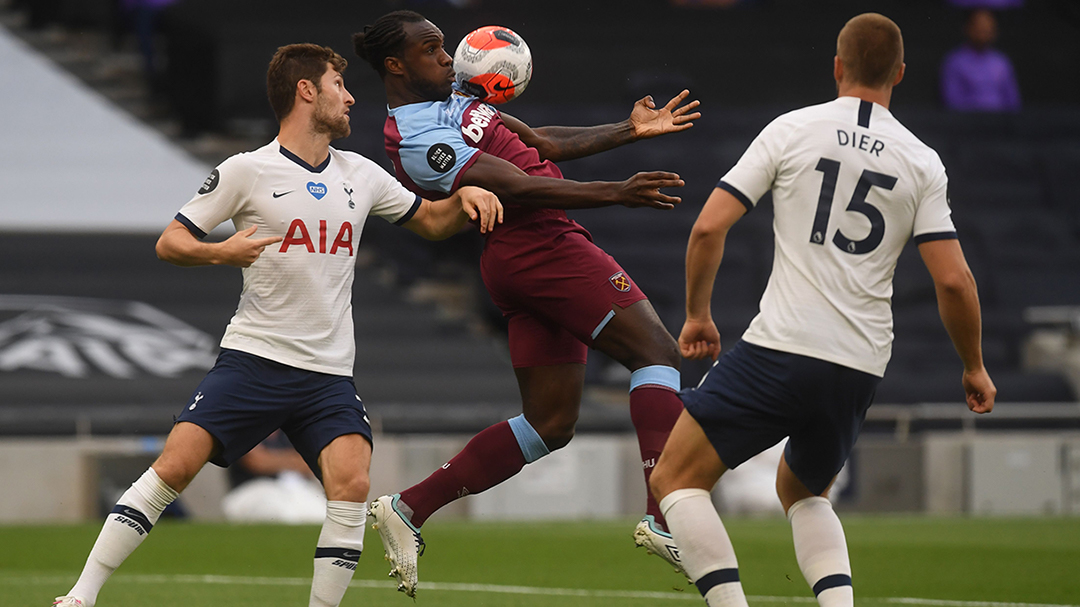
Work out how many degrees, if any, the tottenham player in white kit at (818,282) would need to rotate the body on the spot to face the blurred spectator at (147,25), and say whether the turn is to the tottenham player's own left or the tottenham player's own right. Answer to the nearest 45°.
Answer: approximately 45° to the tottenham player's own left

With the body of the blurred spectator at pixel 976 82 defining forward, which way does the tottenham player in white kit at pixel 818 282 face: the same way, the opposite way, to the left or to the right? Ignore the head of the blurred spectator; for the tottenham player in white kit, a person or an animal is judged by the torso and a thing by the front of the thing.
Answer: the opposite way

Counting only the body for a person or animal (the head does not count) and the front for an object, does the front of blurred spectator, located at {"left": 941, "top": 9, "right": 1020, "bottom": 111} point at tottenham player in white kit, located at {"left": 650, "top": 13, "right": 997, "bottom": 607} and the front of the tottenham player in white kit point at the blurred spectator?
yes

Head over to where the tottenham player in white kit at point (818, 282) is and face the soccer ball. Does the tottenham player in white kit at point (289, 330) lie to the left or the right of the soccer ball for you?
left

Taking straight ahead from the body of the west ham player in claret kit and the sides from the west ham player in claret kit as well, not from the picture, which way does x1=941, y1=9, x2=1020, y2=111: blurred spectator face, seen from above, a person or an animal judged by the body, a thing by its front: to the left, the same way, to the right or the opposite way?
to the right

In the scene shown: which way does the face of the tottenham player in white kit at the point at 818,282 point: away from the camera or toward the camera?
away from the camera

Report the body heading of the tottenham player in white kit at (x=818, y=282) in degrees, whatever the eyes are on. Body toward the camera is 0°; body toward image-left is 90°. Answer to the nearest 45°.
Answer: approximately 180°

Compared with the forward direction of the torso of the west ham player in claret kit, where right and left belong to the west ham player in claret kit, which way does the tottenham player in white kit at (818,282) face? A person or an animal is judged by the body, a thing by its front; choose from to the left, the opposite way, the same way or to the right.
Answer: to the left

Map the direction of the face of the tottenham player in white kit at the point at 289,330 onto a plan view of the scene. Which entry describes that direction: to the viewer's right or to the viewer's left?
to the viewer's right

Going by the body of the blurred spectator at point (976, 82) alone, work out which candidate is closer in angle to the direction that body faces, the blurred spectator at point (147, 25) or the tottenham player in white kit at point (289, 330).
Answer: the tottenham player in white kit

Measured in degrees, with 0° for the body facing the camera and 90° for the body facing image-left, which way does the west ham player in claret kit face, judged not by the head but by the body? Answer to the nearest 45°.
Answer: approximately 270°

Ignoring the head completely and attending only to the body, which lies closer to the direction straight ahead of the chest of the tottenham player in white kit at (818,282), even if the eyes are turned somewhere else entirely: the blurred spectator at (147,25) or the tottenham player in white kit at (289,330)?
the blurred spectator
